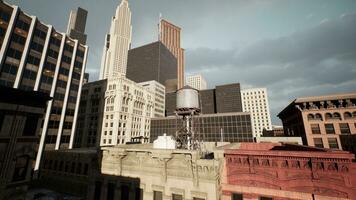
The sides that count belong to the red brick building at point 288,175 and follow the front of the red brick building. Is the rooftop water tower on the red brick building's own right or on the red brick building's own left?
on the red brick building's own right

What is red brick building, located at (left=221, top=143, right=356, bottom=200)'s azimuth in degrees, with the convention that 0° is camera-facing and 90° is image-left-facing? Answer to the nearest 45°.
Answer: approximately 0°

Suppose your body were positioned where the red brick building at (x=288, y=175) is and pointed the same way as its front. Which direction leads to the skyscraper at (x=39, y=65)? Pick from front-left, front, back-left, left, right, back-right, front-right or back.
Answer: right
